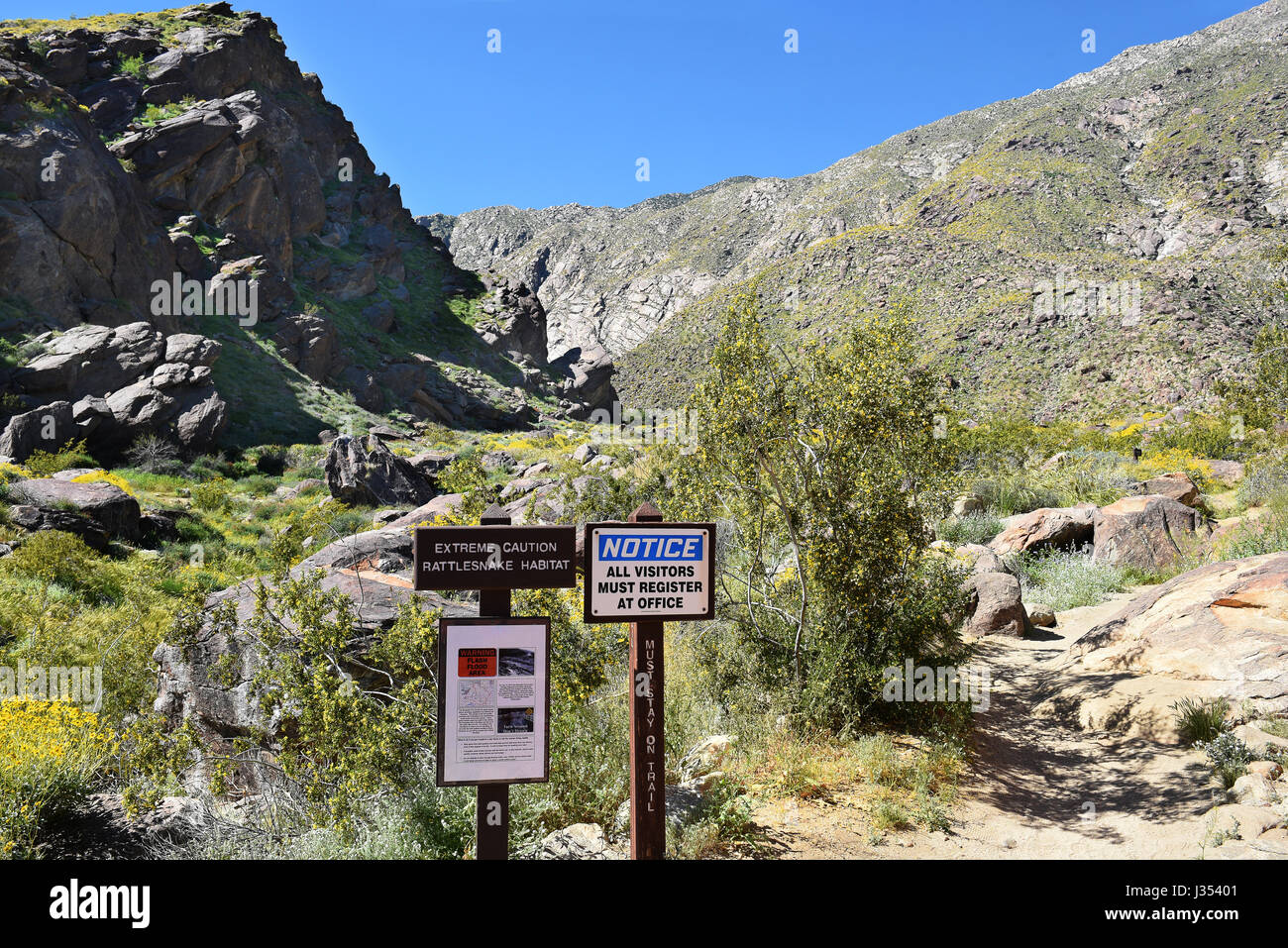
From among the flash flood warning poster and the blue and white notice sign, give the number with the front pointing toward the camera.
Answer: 2

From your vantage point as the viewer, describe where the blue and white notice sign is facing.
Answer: facing the viewer

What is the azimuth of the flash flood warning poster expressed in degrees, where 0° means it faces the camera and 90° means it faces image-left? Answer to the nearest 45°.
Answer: approximately 0°

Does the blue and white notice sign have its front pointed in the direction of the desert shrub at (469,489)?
no

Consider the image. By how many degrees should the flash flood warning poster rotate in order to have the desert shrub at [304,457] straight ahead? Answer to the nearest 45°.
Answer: approximately 180°

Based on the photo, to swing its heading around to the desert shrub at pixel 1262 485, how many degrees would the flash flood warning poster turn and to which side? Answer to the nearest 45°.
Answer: approximately 135° to its left

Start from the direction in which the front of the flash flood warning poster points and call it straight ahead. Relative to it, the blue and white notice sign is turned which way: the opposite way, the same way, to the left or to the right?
the same way

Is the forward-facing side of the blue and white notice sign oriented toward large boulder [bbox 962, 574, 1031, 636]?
no
